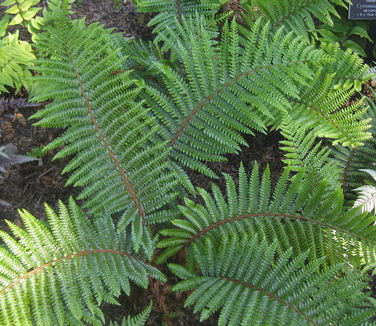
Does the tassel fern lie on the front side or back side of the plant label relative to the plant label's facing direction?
on the front side

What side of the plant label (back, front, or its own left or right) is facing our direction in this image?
front
